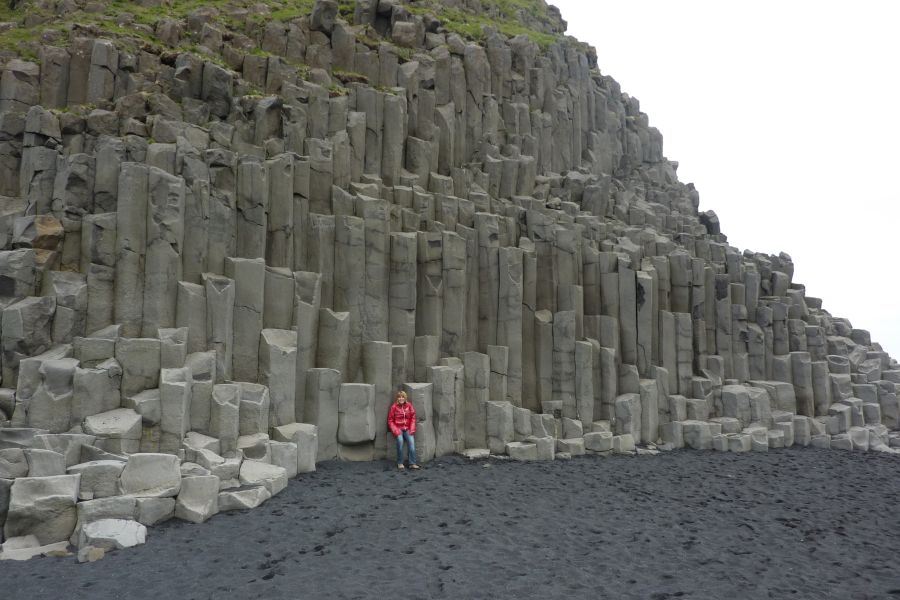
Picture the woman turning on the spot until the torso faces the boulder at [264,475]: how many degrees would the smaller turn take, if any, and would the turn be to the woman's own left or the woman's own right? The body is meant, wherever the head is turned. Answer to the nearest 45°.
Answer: approximately 45° to the woman's own right

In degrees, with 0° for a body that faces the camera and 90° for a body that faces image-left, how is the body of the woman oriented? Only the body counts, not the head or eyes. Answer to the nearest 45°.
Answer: approximately 0°

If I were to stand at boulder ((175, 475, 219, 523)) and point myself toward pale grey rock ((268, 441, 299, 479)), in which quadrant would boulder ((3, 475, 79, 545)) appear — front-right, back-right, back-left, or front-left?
back-left
